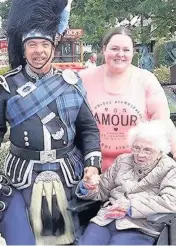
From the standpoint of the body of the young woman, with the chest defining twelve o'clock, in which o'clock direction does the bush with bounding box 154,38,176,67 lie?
The bush is roughly at 6 o'clock from the young woman.

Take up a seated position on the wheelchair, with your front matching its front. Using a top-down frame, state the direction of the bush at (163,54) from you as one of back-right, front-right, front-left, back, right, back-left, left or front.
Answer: back-right

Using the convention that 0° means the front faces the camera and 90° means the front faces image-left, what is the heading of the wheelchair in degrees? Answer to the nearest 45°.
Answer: approximately 45°

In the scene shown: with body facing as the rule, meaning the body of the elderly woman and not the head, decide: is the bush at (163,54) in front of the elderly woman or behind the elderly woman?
behind
